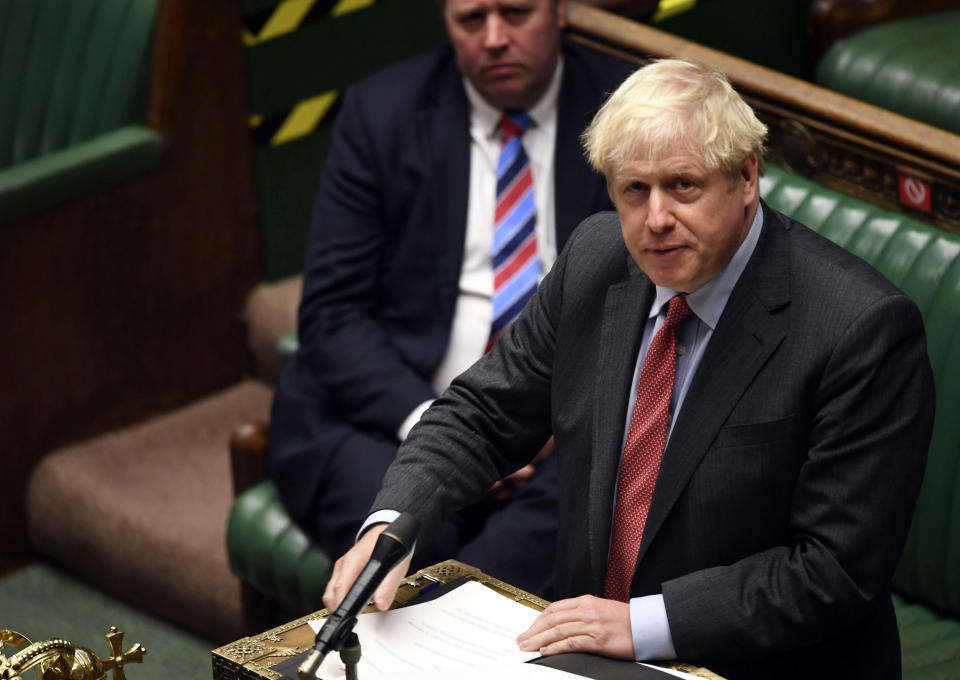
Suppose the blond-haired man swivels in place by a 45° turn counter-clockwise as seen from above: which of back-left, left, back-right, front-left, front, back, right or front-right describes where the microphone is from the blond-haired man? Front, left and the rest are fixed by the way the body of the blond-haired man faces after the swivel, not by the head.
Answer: front-right

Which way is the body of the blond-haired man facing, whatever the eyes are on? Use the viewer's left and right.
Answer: facing the viewer and to the left of the viewer

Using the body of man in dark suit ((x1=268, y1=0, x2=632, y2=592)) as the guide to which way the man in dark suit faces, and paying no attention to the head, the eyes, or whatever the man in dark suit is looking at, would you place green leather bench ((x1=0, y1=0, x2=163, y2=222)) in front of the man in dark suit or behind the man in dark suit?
behind

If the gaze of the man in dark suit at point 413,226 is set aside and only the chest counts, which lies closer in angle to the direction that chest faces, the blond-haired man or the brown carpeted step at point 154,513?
the blond-haired man

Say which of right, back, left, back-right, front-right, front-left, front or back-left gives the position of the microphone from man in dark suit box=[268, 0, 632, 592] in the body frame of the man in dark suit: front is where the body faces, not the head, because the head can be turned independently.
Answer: front

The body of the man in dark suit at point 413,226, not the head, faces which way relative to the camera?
toward the camera

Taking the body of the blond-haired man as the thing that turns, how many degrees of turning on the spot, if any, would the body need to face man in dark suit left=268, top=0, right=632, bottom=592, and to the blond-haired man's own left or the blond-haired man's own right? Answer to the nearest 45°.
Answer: approximately 90° to the blond-haired man's own right

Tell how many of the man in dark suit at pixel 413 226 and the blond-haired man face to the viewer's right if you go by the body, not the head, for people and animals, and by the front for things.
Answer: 0

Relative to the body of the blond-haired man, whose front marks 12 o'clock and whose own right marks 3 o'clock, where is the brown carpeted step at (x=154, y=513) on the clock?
The brown carpeted step is roughly at 3 o'clock from the blond-haired man.

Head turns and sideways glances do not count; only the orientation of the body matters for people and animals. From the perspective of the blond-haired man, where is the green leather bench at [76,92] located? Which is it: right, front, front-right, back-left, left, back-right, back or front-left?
right

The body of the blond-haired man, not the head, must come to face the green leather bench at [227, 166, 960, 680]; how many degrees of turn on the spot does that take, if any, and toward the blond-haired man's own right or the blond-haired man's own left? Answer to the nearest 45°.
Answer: approximately 180°

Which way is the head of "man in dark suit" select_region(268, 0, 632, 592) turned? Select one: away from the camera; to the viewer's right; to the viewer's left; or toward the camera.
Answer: toward the camera
